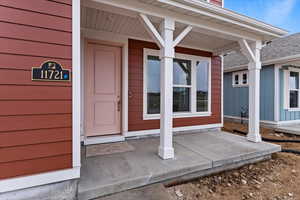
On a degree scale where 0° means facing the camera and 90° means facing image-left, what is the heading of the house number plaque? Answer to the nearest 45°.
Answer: approximately 0°

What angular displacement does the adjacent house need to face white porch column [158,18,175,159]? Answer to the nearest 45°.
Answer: approximately 45° to its right

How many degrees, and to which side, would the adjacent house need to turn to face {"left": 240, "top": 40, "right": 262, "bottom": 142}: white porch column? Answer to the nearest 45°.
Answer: approximately 45° to its right

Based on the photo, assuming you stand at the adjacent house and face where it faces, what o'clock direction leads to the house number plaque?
The house number plaque is roughly at 2 o'clock from the adjacent house.

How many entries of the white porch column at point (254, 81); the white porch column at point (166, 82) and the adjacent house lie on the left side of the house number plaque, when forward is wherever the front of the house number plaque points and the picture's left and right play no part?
3

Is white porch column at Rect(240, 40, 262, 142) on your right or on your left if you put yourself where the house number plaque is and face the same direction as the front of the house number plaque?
on your left

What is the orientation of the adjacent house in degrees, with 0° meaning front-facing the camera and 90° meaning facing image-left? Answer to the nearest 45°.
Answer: approximately 315°
